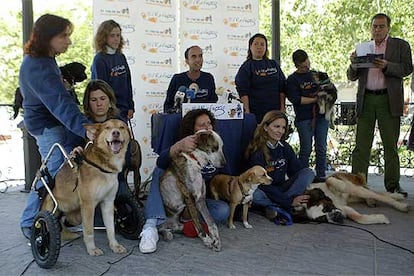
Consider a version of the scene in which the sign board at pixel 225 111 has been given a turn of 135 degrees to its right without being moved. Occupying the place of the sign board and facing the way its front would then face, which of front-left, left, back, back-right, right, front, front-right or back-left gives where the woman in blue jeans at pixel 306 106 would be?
right

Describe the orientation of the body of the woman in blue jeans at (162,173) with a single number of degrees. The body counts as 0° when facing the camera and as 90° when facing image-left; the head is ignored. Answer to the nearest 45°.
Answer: approximately 0°

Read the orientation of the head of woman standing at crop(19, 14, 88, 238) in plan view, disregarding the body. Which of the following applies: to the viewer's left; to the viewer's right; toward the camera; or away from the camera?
to the viewer's right

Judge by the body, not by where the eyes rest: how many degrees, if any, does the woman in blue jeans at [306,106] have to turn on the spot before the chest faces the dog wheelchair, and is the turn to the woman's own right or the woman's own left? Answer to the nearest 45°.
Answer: approximately 90° to the woman's own right

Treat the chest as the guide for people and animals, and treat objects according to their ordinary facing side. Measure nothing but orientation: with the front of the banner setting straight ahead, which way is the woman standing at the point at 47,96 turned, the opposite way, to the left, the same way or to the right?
to the left

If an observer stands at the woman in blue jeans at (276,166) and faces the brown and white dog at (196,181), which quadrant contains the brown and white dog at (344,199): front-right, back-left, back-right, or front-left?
back-left

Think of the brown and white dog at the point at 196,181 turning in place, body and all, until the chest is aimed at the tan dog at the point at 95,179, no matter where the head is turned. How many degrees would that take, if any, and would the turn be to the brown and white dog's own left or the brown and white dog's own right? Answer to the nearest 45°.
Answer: approximately 90° to the brown and white dog's own right

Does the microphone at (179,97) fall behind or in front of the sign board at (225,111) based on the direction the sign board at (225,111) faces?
behind
